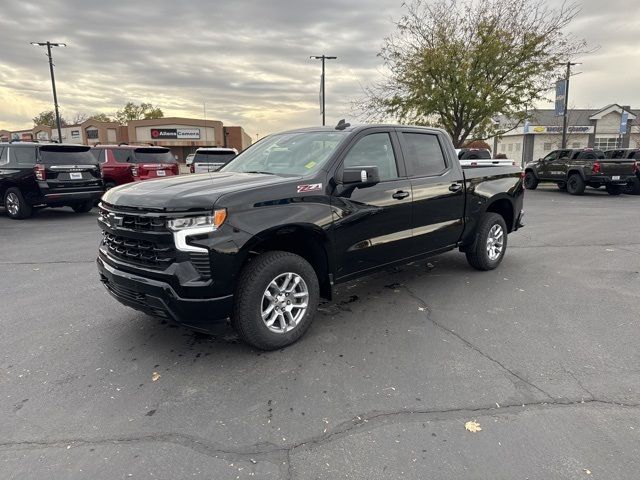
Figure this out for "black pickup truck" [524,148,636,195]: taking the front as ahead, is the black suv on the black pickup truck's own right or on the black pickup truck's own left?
on the black pickup truck's own left

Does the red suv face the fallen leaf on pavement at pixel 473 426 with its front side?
no

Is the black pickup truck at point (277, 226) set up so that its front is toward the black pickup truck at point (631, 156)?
no

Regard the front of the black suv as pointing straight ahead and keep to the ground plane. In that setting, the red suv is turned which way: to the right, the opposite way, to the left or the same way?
the same way

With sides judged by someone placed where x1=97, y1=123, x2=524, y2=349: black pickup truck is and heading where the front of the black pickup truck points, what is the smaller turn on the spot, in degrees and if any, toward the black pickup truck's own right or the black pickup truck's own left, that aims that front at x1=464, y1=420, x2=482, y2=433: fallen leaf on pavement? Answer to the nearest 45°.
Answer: approximately 90° to the black pickup truck's own left

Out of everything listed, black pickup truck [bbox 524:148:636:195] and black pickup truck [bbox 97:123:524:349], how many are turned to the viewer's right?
0

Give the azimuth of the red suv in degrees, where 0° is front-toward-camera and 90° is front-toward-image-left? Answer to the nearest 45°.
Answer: approximately 135°

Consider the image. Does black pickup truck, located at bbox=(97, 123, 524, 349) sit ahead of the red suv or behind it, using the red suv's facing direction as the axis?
behind

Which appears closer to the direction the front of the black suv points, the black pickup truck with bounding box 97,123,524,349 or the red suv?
the red suv

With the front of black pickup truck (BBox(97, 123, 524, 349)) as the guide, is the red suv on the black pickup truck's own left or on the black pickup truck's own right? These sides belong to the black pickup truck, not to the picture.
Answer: on the black pickup truck's own right

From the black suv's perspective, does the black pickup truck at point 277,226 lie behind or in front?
behind

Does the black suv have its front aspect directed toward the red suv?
no

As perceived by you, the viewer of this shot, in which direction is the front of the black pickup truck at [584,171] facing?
facing away from the viewer and to the left of the viewer

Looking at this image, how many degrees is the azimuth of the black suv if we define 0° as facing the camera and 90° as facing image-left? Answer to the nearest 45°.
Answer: approximately 135°

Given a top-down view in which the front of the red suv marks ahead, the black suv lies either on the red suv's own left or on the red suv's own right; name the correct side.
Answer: on the red suv's own left
